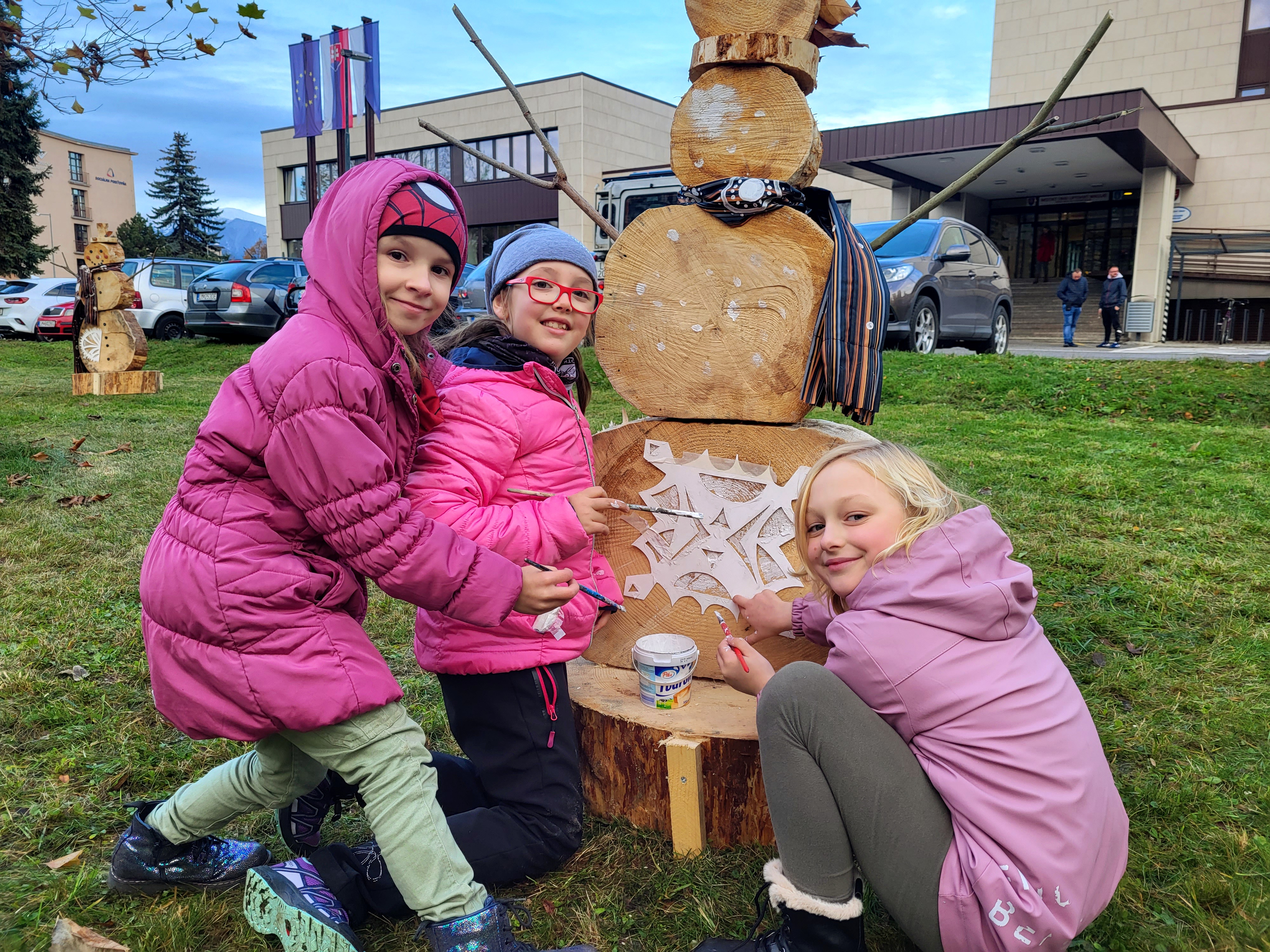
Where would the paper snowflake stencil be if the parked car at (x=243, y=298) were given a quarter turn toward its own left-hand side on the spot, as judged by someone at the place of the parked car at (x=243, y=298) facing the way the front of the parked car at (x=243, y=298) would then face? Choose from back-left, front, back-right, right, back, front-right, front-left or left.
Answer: back-left

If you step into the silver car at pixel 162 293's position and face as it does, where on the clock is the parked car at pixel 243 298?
The parked car is roughly at 4 o'clock from the silver car.

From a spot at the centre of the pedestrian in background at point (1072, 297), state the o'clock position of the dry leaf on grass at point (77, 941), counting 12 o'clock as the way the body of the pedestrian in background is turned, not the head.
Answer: The dry leaf on grass is roughly at 12 o'clock from the pedestrian in background.

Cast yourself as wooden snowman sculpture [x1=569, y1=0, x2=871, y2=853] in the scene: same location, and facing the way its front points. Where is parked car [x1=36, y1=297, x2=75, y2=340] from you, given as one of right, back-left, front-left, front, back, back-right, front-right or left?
back-right

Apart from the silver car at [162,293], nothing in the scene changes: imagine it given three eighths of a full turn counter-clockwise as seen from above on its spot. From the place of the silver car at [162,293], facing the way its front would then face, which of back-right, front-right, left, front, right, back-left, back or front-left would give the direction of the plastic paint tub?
left

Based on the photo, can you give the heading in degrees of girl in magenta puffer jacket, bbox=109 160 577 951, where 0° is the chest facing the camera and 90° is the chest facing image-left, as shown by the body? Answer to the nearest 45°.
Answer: approximately 270°

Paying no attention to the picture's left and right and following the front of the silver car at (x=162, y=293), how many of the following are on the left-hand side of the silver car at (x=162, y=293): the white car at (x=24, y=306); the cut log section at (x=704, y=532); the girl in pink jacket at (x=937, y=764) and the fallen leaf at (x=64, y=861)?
1

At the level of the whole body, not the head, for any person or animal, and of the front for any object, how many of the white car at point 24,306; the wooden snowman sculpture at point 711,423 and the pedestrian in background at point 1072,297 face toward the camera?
2

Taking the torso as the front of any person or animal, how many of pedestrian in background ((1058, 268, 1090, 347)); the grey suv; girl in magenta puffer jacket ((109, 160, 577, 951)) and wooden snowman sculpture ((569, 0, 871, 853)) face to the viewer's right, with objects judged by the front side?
1

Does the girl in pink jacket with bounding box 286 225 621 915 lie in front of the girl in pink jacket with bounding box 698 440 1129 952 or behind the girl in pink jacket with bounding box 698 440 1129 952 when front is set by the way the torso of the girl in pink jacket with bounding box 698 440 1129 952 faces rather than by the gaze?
in front

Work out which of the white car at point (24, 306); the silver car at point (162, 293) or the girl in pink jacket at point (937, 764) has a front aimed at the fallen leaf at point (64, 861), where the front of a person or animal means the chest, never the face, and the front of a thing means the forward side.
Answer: the girl in pink jacket

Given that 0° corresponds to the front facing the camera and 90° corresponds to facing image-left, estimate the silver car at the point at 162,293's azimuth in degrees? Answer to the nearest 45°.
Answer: approximately 225°

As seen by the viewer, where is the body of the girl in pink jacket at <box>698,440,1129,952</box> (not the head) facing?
to the viewer's left

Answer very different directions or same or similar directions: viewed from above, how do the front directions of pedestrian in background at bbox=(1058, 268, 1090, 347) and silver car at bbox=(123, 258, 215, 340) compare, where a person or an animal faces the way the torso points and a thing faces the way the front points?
very different directions

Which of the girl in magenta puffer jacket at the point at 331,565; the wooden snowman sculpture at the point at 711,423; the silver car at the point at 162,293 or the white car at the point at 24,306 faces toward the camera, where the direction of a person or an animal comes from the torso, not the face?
the wooden snowman sculpture
